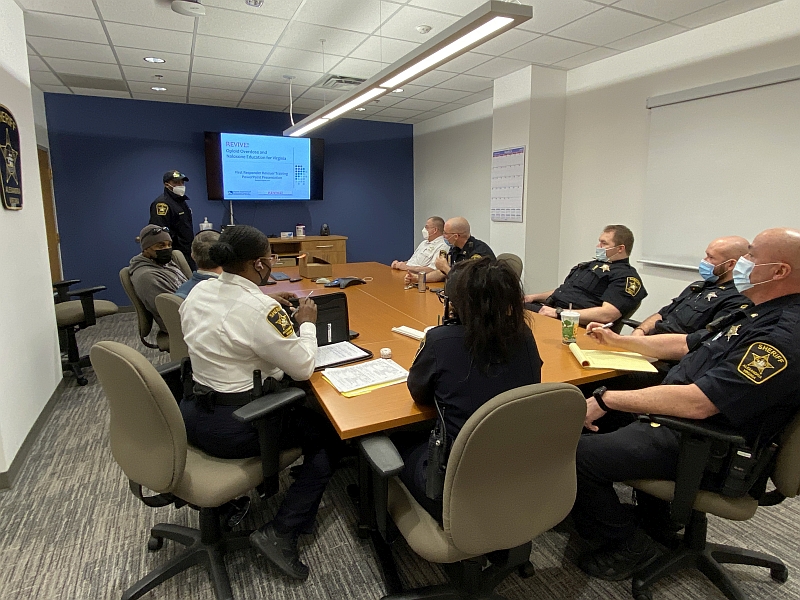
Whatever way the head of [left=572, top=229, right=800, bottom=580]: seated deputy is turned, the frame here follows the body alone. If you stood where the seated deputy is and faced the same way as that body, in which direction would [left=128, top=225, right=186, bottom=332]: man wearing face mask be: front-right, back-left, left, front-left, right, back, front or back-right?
front

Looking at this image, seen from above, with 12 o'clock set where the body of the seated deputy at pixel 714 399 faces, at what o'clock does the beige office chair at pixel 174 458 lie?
The beige office chair is roughly at 11 o'clock from the seated deputy.

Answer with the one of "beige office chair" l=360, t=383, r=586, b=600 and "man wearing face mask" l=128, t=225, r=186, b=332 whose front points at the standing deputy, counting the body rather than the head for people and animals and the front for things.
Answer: the beige office chair

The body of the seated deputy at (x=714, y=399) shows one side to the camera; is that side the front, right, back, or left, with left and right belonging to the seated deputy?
left

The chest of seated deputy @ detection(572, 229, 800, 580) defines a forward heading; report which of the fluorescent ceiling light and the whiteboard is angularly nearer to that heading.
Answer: the fluorescent ceiling light

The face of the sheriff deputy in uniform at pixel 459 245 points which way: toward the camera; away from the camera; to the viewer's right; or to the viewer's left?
to the viewer's left

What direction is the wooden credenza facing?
toward the camera

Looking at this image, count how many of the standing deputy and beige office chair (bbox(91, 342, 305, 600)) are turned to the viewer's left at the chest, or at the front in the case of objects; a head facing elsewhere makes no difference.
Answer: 0

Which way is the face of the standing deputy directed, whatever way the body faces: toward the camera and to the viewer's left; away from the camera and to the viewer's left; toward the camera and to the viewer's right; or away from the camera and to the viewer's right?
toward the camera and to the viewer's right

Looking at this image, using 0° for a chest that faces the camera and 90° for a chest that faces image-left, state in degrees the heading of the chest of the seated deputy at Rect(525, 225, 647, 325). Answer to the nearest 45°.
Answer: approximately 45°

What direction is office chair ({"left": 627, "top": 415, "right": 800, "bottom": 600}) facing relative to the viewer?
to the viewer's left

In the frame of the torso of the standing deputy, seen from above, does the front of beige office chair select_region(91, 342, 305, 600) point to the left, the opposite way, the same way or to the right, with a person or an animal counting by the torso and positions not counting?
to the left

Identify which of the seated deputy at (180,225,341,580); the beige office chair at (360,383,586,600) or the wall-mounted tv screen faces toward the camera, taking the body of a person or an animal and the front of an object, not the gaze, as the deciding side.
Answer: the wall-mounted tv screen

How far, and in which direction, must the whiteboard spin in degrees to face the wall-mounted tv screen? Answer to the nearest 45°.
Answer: approximately 45° to its right

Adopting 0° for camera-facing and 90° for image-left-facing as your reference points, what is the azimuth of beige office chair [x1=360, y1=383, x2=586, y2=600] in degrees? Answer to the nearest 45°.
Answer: approximately 135°

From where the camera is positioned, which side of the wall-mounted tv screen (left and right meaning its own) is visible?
front
